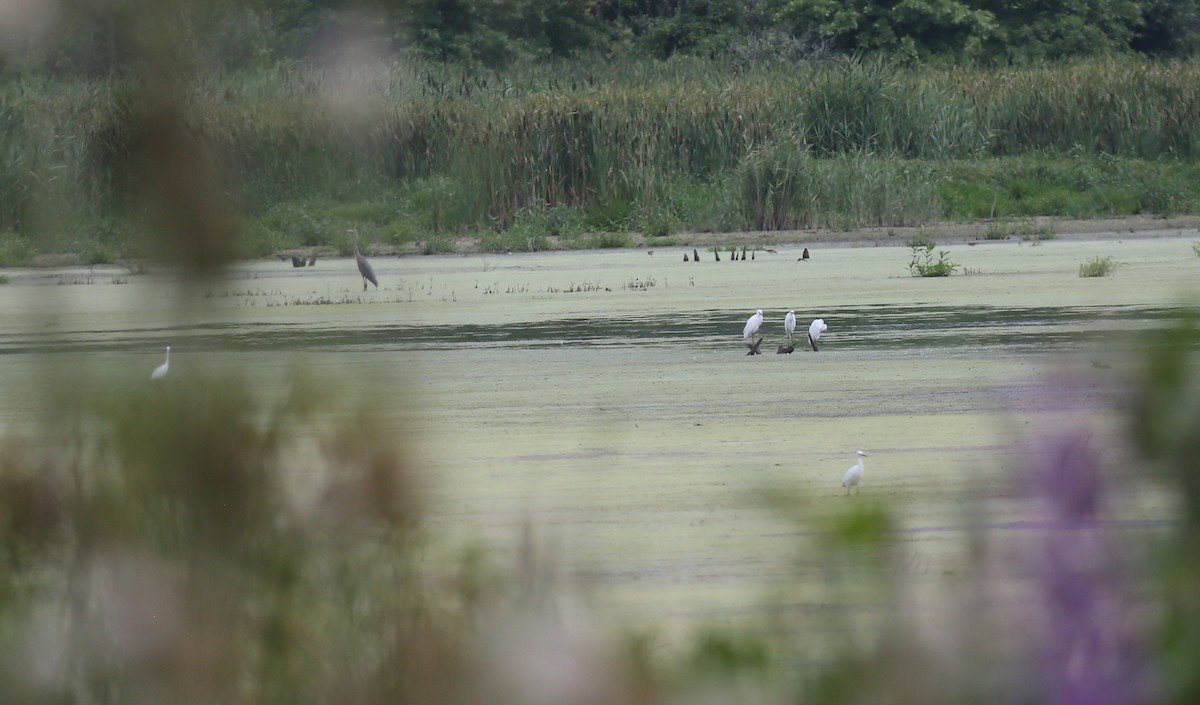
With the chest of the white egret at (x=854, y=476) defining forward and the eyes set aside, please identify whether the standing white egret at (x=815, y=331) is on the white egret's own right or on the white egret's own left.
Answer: on the white egret's own left

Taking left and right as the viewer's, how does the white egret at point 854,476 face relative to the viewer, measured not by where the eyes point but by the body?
facing to the right of the viewer

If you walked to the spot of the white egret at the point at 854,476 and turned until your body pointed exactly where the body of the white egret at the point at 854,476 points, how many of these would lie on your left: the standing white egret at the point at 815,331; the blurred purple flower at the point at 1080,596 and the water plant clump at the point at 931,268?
2

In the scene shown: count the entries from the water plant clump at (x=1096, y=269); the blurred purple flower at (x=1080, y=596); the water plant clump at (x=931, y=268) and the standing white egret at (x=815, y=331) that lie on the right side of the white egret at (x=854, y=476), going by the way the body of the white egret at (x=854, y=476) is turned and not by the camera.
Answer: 1

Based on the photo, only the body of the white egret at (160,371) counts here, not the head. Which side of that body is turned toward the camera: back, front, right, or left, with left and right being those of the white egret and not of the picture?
right

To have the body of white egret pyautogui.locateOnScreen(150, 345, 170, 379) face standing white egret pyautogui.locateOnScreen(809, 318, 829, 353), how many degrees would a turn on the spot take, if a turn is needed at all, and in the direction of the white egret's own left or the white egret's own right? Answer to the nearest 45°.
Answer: approximately 45° to the white egret's own left

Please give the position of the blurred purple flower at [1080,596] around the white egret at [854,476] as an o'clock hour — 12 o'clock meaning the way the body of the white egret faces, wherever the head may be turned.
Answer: The blurred purple flower is roughly at 3 o'clock from the white egret.
